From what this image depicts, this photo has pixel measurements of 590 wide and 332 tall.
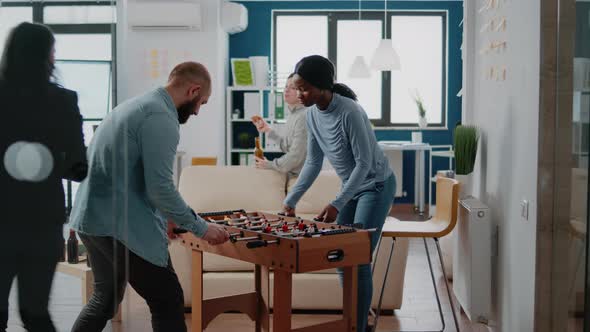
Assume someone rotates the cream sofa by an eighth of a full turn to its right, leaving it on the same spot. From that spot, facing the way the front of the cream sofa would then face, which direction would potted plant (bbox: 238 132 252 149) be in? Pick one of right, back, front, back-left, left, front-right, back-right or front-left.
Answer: back-right

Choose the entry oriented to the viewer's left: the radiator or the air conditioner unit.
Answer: the radiator

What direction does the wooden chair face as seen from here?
to the viewer's left

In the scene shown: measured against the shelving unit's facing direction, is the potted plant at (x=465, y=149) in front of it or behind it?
in front

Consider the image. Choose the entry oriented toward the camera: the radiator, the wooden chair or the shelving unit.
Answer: the shelving unit

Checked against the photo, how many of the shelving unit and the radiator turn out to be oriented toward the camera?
1

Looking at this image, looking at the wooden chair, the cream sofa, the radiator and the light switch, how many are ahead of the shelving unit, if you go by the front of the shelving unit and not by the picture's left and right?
4

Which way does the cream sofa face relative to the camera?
toward the camera

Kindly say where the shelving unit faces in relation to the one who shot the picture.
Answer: facing the viewer

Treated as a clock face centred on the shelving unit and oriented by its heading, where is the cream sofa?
The cream sofa is roughly at 12 o'clock from the shelving unit.

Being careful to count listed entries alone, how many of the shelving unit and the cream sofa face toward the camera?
2

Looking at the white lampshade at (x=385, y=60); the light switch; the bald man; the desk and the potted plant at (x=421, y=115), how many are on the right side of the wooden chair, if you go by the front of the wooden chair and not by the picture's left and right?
3

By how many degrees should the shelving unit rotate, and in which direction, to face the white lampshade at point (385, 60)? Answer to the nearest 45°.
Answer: approximately 45° to its left

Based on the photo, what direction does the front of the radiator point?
to the viewer's left

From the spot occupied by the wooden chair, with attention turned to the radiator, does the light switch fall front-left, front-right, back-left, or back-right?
front-right

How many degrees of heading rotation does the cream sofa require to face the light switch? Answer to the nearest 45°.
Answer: approximately 45° to its left

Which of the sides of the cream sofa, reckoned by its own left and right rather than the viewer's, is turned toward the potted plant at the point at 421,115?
back

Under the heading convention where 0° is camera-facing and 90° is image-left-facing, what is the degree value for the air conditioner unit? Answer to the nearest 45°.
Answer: approximately 0°

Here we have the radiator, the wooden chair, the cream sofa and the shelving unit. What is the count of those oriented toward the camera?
2

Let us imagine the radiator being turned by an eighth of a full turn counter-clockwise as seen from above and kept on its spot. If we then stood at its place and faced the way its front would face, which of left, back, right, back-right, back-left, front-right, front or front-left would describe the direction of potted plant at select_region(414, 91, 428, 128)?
back-right
